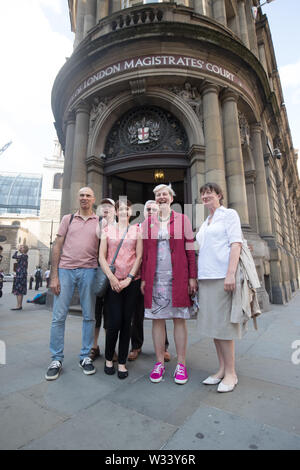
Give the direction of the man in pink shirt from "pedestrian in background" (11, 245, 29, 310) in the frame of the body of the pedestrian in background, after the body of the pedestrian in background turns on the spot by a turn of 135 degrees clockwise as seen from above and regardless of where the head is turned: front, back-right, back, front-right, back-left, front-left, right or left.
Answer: back-right

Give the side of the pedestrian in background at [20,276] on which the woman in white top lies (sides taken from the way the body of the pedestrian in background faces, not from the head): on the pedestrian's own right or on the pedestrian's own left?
on the pedestrian's own left

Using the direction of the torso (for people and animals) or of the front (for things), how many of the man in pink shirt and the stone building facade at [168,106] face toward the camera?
2

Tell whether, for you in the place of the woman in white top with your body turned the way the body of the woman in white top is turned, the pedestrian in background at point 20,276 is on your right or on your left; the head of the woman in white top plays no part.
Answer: on your right

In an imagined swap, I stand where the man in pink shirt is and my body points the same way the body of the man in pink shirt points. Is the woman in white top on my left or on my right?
on my left

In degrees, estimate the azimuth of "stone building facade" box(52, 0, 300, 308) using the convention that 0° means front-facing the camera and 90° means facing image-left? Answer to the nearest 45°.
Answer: approximately 0°
